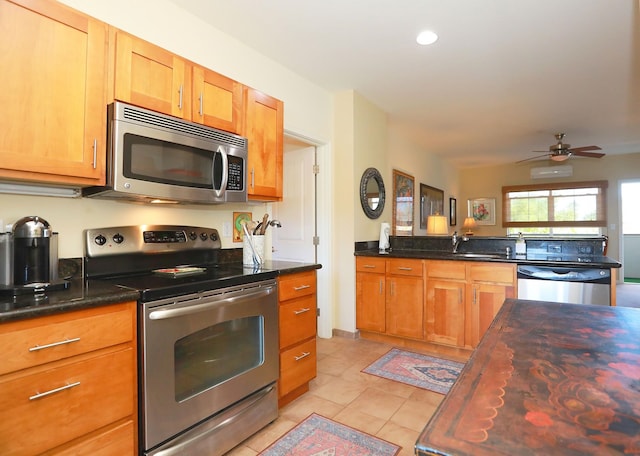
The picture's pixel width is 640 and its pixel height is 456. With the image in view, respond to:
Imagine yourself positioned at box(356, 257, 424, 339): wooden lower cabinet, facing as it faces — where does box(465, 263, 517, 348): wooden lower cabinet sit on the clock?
box(465, 263, 517, 348): wooden lower cabinet is roughly at 8 o'clock from box(356, 257, 424, 339): wooden lower cabinet.

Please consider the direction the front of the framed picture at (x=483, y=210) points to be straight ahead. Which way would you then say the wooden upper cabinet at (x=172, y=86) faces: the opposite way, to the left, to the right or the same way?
to the left

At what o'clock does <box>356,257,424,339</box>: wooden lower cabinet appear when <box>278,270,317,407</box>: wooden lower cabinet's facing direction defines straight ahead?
<box>356,257,424,339</box>: wooden lower cabinet is roughly at 9 o'clock from <box>278,270,317,407</box>: wooden lower cabinet.

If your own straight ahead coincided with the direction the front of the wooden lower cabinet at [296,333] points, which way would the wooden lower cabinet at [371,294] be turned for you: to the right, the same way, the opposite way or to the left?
to the right

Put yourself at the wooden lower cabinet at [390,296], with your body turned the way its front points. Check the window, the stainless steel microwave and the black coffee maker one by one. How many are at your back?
1

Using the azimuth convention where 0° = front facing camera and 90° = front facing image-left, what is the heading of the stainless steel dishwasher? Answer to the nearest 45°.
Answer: approximately 0°

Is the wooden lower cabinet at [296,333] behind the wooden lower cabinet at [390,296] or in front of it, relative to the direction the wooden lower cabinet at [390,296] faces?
in front

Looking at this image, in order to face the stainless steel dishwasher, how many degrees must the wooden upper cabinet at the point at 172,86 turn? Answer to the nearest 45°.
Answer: approximately 45° to its left

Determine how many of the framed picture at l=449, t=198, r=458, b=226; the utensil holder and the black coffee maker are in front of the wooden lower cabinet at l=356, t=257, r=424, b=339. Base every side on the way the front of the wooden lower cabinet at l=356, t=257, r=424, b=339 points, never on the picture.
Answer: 2

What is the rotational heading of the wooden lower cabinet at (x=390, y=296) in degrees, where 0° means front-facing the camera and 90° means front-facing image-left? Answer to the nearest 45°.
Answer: approximately 45°

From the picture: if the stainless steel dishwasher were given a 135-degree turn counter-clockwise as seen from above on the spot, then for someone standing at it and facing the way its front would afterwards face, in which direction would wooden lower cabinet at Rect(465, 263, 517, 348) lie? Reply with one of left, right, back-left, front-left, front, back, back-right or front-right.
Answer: back-left

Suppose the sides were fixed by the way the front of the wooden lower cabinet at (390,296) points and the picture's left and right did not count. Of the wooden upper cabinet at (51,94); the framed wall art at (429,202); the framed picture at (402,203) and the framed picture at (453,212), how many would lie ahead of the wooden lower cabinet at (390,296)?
1

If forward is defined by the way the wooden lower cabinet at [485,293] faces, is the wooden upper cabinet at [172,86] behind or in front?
in front
